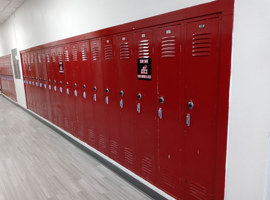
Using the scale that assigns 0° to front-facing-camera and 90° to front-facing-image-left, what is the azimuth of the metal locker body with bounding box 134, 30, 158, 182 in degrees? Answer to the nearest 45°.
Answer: approximately 45°

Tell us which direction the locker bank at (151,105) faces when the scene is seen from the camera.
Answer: facing the viewer and to the left of the viewer
